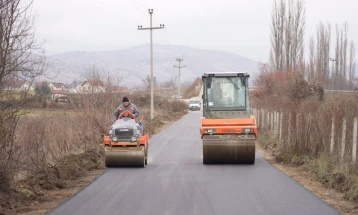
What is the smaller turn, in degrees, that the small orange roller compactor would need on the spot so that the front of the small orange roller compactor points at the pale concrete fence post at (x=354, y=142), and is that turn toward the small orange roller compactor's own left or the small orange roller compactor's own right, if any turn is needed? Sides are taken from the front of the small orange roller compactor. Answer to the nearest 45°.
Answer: approximately 45° to the small orange roller compactor's own left

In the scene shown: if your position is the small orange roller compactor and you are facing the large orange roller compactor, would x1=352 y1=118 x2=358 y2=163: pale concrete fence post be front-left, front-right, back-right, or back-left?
front-right

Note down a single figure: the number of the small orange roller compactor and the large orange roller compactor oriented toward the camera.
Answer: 2

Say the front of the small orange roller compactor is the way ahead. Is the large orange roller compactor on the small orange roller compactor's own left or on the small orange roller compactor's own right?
on the small orange roller compactor's own left

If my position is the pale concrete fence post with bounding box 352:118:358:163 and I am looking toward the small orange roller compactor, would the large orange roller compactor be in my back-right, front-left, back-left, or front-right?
front-right

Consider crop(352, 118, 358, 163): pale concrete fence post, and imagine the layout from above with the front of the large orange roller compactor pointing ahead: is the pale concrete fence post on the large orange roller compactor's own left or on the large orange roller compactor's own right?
on the large orange roller compactor's own left

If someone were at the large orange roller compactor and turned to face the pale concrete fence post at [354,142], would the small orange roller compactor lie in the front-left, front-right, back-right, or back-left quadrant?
back-right

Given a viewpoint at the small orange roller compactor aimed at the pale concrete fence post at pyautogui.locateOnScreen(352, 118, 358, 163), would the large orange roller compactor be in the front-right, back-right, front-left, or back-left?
front-left

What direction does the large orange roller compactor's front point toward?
toward the camera

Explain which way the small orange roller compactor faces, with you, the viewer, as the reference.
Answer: facing the viewer

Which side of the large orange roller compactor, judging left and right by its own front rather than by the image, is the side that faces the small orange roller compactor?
right
